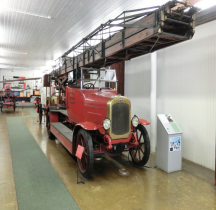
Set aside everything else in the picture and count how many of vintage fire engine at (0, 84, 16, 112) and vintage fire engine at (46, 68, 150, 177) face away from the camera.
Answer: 0

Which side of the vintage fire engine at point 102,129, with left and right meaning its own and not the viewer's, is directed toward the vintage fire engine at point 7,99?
back

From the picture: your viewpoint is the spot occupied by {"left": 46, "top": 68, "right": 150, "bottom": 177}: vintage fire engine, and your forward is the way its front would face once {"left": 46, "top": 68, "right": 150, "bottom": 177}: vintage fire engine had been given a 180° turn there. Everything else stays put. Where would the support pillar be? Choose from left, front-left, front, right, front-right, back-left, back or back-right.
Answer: right

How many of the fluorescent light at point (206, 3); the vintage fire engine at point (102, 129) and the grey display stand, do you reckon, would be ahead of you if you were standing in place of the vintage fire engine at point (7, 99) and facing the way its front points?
3

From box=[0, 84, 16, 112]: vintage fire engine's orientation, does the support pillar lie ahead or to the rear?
ahead

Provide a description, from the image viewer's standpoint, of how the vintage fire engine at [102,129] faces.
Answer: facing the viewer and to the right of the viewer

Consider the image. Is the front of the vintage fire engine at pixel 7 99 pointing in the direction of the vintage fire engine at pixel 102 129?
yes

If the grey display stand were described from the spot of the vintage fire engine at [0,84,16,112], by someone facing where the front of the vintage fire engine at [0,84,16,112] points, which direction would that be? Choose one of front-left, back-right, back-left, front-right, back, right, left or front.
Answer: front

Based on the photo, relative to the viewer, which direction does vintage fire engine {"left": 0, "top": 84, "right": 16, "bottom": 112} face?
toward the camera

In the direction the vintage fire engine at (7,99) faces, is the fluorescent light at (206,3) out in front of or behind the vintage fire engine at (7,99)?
in front

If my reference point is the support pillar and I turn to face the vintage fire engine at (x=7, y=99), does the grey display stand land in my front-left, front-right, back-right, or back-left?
back-left
